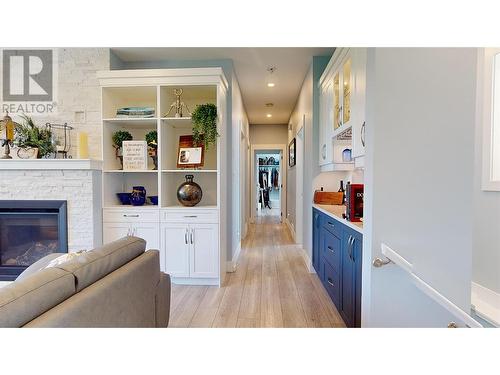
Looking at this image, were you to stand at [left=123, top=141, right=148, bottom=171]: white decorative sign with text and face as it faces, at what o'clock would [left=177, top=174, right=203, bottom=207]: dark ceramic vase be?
The dark ceramic vase is roughly at 10 o'clock from the white decorative sign with text.

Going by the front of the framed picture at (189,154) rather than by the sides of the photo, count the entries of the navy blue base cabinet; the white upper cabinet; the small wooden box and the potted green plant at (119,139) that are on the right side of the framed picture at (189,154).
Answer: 1

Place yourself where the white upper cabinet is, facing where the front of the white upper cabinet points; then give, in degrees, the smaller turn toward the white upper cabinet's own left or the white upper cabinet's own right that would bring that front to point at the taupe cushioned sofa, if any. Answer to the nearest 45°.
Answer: approximately 45° to the white upper cabinet's own left

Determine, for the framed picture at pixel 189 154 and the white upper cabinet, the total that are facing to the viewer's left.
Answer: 1

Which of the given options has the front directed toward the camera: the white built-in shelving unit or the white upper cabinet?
the white built-in shelving unit

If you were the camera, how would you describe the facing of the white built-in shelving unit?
facing the viewer

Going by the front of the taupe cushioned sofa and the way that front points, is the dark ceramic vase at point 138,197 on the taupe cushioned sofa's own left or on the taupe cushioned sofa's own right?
on the taupe cushioned sofa's own right

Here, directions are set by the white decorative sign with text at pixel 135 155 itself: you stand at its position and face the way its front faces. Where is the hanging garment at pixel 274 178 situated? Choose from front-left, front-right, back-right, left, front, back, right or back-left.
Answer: back-left

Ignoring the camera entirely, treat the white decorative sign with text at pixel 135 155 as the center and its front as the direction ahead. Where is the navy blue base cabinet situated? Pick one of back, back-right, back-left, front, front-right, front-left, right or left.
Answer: front-left

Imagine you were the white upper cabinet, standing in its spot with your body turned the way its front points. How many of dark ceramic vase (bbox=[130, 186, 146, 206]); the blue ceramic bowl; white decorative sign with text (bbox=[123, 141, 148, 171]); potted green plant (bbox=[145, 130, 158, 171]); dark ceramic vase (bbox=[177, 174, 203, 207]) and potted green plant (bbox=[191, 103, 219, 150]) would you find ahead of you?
6

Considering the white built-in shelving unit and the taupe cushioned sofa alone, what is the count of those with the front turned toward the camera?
1

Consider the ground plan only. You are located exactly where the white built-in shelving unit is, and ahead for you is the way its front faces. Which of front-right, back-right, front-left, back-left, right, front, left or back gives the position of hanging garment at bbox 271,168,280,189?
back-left

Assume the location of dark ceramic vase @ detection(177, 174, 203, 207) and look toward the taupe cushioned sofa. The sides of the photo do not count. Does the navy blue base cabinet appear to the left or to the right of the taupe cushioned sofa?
left

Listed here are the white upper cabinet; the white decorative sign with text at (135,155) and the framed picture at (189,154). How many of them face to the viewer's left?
1

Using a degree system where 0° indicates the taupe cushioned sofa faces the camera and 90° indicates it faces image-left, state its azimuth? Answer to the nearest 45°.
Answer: approximately 135°

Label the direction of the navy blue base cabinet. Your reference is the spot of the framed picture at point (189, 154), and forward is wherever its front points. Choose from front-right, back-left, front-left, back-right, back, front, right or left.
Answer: front-left

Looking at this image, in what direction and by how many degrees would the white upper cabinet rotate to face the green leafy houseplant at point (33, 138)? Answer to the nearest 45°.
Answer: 0° — it already faces it

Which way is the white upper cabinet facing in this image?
to the viewer's left
